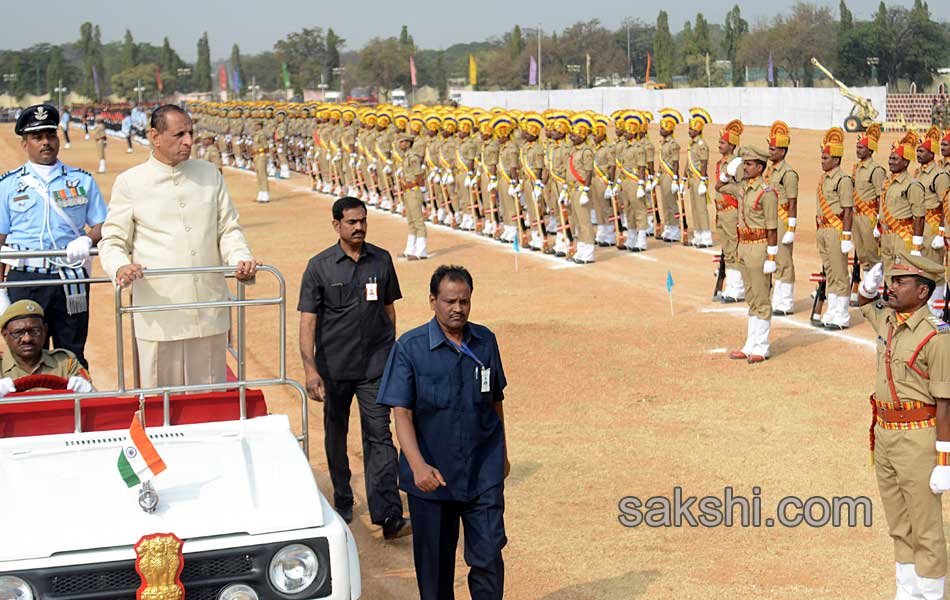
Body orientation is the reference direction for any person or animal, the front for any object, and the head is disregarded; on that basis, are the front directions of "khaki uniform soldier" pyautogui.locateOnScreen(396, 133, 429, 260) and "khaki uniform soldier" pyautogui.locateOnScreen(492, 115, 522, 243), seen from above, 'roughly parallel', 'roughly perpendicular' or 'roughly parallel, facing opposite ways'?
roughly parallel

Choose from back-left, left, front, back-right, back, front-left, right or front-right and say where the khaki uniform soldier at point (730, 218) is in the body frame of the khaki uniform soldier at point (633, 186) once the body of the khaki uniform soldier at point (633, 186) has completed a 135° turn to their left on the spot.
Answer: right

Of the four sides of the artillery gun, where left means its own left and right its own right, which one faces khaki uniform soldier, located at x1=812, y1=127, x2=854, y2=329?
left

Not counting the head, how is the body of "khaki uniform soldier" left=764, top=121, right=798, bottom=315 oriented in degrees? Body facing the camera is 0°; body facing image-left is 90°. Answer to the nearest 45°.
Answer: approximately 45°

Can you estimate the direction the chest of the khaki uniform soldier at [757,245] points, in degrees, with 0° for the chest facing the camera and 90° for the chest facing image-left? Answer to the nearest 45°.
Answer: approximately 45°

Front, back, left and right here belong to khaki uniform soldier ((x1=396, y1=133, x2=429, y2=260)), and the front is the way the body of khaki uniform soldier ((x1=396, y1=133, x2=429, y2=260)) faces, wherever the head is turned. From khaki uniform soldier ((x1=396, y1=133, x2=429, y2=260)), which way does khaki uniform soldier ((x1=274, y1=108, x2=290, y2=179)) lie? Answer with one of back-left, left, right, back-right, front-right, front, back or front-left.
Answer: back-right

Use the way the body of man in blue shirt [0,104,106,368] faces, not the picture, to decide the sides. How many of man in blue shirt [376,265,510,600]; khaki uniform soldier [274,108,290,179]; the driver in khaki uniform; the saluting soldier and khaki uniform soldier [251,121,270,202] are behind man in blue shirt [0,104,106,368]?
2

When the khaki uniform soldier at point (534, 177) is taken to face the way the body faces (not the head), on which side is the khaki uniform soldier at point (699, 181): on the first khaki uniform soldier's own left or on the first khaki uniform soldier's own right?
on the first khaki uniform soldier's own left

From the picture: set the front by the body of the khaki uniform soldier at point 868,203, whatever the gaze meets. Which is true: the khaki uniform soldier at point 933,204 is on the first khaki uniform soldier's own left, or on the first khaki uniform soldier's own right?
on the first khaki uniform soldier's own left

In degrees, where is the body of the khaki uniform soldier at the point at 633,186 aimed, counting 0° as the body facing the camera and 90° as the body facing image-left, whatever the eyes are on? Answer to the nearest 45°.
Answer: approximately 45°

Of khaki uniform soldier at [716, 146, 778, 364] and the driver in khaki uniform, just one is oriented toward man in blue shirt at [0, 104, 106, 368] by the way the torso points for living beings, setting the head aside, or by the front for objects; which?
the khaki uniform soldier

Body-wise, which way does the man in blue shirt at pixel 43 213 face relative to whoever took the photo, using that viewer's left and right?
facing the viewer

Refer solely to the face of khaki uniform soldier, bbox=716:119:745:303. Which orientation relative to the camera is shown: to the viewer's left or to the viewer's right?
to the viewer's left

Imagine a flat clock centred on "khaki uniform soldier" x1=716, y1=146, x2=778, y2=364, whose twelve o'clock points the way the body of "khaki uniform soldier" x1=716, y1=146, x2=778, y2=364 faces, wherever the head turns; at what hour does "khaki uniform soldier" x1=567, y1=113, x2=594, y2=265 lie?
"khaki uniform soldier" x1=567, y1=113, x2=594, y2=265 is roughly at 4 o'clock from "khaki uniform soldier" x1=716, y1=146, x2=778, y2=364.

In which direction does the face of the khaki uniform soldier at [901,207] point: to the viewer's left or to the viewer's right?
to the viewer's left

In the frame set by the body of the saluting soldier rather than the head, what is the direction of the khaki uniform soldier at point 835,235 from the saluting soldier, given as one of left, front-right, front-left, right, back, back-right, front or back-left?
back-right

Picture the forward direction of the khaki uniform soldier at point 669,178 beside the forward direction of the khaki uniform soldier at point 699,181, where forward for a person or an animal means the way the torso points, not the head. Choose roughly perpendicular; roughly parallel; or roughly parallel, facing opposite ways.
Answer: roughly parallel

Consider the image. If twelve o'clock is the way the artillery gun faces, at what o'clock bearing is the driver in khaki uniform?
The driver in khaki uniform is roughly at 9 o'clock from the artillery gun.

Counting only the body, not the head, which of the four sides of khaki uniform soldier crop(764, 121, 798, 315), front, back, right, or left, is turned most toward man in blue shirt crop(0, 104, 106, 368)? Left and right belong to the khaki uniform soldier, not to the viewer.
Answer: front
